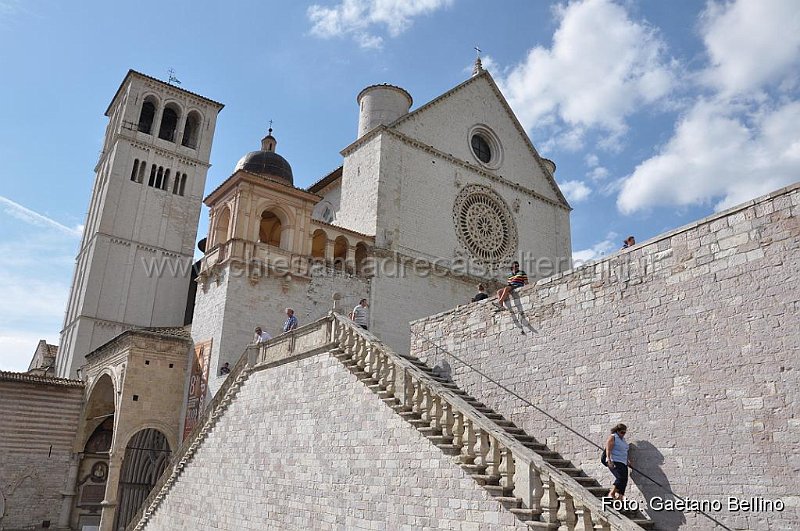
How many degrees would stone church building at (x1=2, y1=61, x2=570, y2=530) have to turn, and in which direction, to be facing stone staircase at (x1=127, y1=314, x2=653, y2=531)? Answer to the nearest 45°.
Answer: approximately 45° to its right

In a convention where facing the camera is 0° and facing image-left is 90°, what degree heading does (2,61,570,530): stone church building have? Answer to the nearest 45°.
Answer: approximately 315°
